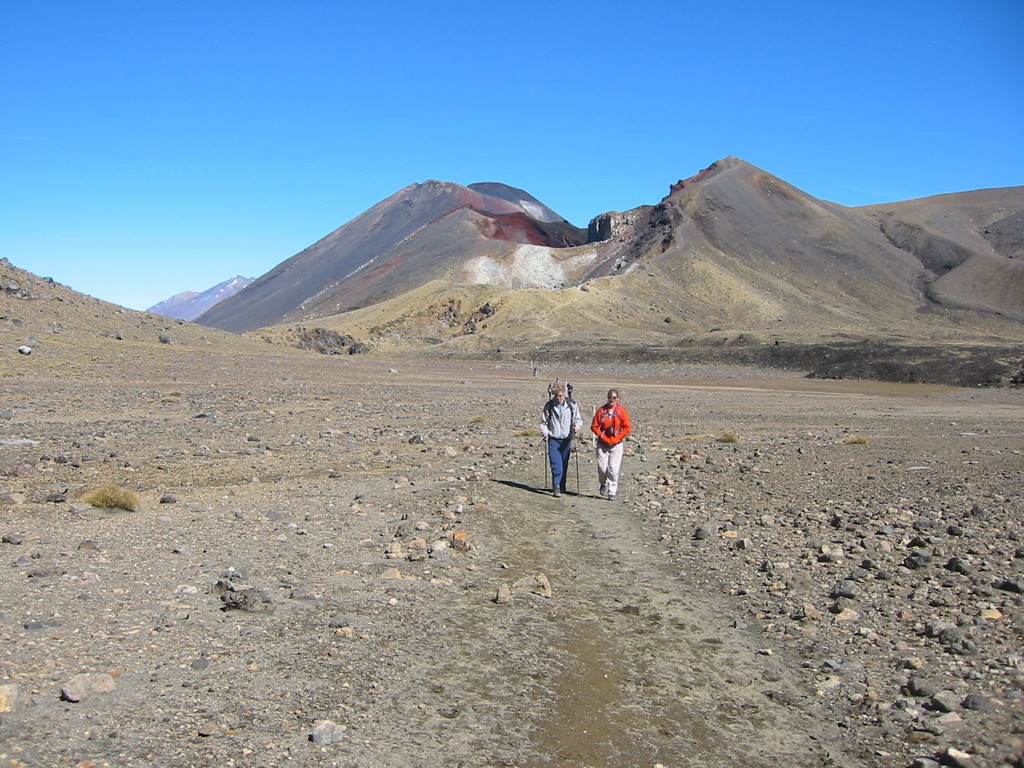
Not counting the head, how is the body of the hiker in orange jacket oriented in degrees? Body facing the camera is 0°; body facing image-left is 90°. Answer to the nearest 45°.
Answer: approximately 0°

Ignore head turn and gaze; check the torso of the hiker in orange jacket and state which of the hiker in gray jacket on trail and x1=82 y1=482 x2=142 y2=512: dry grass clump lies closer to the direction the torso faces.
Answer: the dry grass clump

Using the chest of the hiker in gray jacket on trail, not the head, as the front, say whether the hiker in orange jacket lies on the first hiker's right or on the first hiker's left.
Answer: on the first hiker's left

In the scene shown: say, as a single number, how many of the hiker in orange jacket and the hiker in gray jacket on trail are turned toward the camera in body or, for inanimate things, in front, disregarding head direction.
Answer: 2

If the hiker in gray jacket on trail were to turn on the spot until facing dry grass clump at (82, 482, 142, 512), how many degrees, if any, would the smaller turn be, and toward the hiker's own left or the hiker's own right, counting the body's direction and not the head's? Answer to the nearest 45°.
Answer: approximately 45° to the hiker's own right

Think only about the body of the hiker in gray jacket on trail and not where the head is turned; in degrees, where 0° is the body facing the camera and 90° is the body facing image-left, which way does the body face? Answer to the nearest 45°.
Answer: approximately 0°

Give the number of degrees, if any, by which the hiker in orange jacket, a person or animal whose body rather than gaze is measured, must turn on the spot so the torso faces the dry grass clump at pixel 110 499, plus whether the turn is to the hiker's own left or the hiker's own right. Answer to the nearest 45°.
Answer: approximately 45° to the hiker's own right
